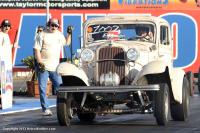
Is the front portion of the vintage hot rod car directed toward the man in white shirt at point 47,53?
no

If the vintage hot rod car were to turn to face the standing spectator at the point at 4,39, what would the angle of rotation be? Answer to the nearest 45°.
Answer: approximately 135° to its right

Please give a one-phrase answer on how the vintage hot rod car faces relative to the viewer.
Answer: facing the viewer
